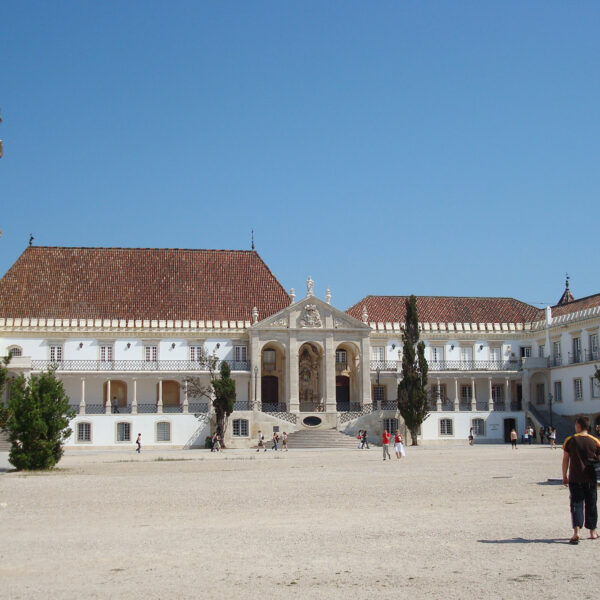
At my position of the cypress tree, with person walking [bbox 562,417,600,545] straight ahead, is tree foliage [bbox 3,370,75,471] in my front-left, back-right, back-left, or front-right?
front-right

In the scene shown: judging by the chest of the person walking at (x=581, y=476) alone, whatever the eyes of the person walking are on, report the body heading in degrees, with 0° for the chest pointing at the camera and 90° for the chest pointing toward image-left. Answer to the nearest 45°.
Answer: approximately 180°

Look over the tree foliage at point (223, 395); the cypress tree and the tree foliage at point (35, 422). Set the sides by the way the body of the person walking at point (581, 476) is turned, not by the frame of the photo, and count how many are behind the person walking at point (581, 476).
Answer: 0

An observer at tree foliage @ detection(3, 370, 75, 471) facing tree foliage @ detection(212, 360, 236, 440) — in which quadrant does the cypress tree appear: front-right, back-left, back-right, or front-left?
front-right

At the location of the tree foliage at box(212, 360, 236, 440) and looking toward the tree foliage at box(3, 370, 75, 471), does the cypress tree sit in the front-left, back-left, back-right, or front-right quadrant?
back-left

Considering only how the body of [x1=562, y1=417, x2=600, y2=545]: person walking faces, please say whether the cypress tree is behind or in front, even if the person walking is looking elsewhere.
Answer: in front

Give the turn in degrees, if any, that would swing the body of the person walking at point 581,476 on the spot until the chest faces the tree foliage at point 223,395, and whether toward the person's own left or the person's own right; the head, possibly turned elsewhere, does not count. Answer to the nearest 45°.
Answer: approximately 45° to the person's own left
